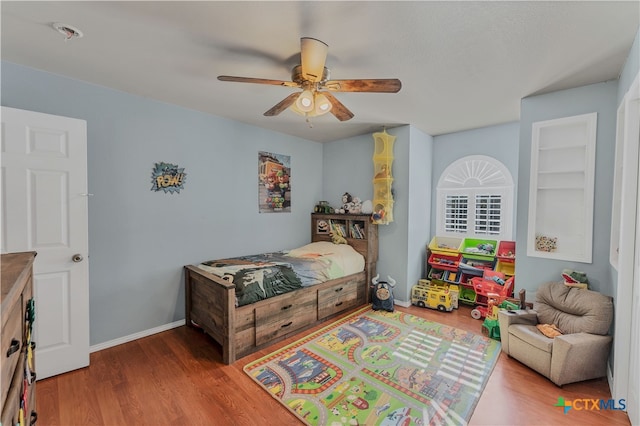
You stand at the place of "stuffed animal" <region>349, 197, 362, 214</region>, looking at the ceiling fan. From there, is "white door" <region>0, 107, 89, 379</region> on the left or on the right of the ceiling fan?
right

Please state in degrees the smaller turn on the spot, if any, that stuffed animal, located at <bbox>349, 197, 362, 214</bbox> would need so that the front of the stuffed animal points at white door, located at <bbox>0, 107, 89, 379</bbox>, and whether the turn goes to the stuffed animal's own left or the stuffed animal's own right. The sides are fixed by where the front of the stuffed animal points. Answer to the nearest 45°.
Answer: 0° — it already faces it

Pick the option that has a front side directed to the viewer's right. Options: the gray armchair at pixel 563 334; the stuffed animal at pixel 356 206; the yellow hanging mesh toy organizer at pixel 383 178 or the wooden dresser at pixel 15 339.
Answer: the wooden dresser

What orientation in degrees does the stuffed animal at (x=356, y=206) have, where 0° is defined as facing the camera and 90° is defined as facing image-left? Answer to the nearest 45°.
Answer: approximately 45°

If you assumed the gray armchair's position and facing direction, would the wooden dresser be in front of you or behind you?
in front

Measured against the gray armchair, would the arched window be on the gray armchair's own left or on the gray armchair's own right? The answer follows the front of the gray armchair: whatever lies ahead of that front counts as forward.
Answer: on the gray armchair's own right

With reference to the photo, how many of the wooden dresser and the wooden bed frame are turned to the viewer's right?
1

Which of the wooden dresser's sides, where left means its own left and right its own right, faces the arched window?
front

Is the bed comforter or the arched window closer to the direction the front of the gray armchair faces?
the bed comforter

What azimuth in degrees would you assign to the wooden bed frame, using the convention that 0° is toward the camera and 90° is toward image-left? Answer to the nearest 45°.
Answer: approximately 45°

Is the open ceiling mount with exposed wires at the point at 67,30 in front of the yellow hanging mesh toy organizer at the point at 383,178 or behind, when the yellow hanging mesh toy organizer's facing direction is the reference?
in front

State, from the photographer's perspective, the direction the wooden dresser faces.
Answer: facing to the right of the viewer
